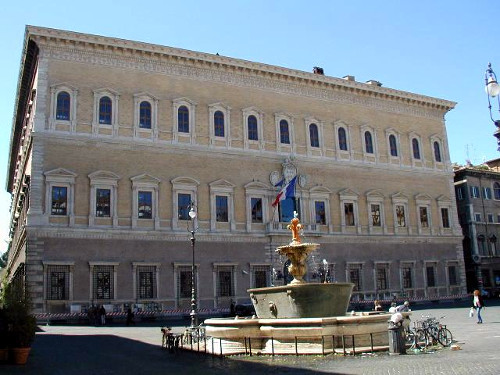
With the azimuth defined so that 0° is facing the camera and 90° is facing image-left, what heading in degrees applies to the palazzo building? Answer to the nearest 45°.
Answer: approximately 315°

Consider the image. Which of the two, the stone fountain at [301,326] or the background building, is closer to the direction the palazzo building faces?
the stone fountain

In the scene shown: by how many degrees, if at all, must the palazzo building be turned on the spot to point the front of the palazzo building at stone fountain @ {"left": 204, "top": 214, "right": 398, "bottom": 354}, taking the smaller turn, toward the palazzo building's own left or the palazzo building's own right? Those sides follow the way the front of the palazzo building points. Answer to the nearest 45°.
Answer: approximately 45° to the palazzo building's own right

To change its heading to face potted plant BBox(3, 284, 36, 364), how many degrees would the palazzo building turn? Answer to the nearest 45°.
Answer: approximately 45° to its right

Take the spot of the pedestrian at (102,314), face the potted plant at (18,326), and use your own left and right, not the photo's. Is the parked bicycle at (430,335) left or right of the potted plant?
left

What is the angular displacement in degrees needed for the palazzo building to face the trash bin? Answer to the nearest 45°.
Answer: approximately 45° to its right

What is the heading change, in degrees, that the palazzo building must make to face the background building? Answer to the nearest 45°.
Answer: approximately 90° to its left
